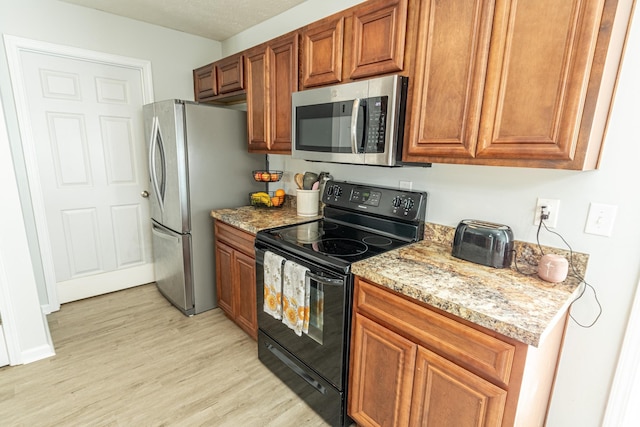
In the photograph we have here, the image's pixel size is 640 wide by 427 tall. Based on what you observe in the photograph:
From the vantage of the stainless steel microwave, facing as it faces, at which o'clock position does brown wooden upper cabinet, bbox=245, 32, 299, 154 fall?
The brown wooden upper cabinet is roughly at 3 o'clock from the stainless steel microwave.

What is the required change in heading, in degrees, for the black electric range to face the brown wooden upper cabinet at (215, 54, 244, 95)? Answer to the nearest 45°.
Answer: approximately 90° to its right

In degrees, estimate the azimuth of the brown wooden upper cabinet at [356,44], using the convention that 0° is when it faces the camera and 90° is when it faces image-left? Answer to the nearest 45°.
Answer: approximately 45°

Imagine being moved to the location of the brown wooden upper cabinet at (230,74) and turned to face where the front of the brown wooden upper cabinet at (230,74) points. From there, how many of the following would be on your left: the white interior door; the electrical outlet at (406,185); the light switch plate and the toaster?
3

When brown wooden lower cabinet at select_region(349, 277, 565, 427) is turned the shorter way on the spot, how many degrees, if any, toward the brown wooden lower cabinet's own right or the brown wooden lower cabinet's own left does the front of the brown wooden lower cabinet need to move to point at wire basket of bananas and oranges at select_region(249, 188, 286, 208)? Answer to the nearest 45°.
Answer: approximately 90° to the brown wooden lower cabinet's own right

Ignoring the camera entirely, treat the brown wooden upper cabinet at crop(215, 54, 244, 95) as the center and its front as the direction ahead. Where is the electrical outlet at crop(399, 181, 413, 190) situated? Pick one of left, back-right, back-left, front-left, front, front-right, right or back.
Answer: left
